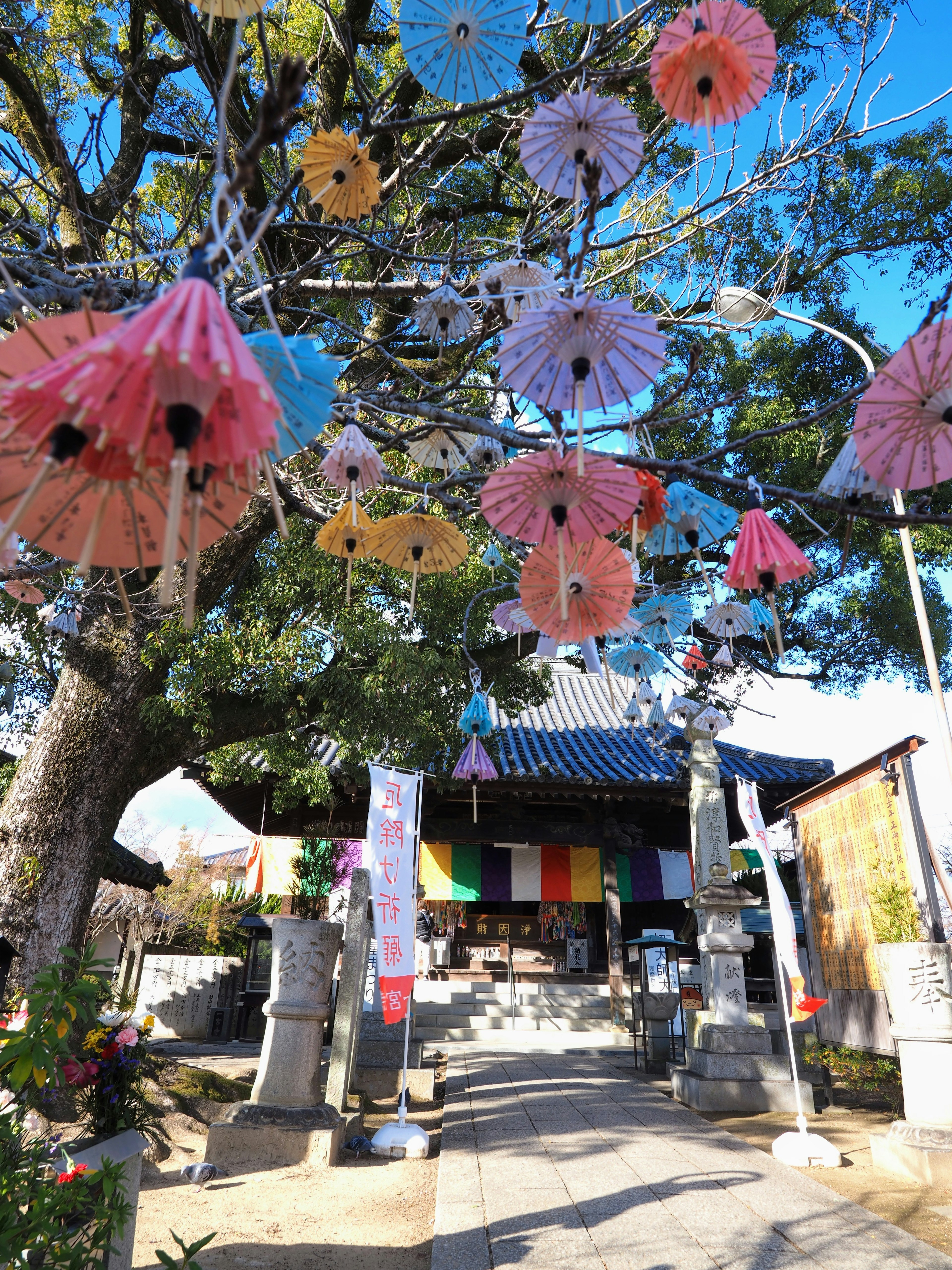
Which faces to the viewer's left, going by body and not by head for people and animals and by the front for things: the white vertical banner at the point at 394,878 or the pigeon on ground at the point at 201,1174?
the pigeon on ground

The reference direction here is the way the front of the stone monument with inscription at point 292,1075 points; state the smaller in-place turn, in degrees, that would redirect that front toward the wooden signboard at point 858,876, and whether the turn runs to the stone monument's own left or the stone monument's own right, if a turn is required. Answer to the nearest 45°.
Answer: approximately 90° to the stone monument's own left

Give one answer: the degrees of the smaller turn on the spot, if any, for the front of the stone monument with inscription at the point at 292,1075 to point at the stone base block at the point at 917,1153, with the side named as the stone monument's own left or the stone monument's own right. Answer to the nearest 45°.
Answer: approximately 45° to the stone monument's own left

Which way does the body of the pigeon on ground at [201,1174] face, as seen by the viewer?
to the viewer's left
